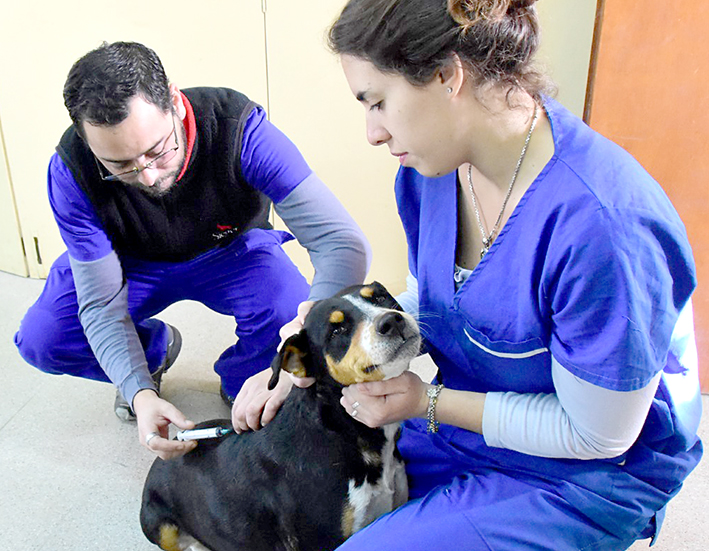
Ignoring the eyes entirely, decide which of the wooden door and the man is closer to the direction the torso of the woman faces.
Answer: the man

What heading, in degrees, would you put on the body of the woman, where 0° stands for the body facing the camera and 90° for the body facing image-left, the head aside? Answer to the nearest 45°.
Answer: approximately 45°

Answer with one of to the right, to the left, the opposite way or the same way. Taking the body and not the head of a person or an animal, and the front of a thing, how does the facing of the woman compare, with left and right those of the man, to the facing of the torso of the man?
to the right

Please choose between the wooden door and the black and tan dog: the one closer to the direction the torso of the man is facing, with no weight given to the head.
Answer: the black and tan dog

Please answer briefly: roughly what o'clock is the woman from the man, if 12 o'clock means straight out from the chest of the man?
The woman is roughly at 11 o'clock from the man.

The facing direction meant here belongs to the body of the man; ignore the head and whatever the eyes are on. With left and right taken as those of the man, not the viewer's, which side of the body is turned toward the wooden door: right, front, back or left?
left

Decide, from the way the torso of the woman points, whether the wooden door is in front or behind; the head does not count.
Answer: behind

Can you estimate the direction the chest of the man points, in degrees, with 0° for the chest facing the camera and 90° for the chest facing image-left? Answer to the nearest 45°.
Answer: approximately 0°
